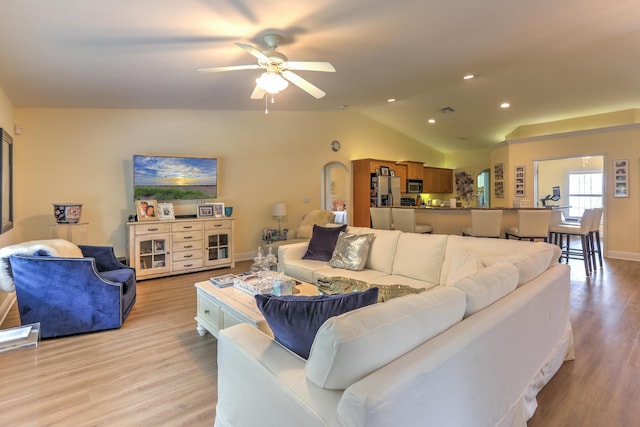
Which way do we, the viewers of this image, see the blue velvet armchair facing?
facing to the right of the viewer

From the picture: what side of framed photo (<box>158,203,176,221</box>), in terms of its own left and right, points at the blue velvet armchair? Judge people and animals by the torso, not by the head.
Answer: front

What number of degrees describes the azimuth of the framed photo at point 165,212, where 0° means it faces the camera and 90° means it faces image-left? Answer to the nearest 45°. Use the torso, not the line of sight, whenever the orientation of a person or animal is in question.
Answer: approximately 0°

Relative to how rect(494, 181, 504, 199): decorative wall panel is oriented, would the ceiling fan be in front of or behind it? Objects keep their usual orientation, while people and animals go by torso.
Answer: in front

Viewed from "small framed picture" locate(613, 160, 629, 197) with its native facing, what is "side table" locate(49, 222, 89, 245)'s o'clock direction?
The side table is roughly at 1 o'clock from the small framed picture.

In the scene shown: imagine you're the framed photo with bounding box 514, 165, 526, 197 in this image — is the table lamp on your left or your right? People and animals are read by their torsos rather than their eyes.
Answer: on your right

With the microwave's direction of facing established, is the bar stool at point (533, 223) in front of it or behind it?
in front

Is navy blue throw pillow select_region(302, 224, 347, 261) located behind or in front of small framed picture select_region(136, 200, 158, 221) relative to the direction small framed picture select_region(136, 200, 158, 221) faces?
in front

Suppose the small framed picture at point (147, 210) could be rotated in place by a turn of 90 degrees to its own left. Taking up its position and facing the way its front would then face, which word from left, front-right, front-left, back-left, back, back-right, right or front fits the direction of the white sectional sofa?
right
